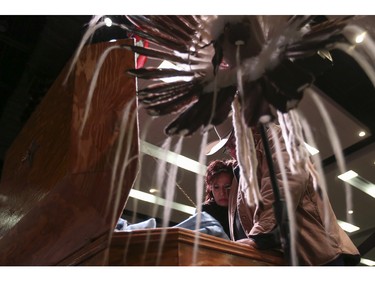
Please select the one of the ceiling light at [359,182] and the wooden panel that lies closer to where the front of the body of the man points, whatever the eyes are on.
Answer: the wooden panel

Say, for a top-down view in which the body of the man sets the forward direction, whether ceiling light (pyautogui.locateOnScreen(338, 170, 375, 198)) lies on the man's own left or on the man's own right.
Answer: on the man's own right

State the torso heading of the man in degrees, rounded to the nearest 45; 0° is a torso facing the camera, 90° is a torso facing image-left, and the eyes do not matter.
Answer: approximately 90°

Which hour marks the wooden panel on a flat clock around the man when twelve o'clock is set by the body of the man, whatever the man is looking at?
The wooden panel is roughly at 11 o'clock from the man.
